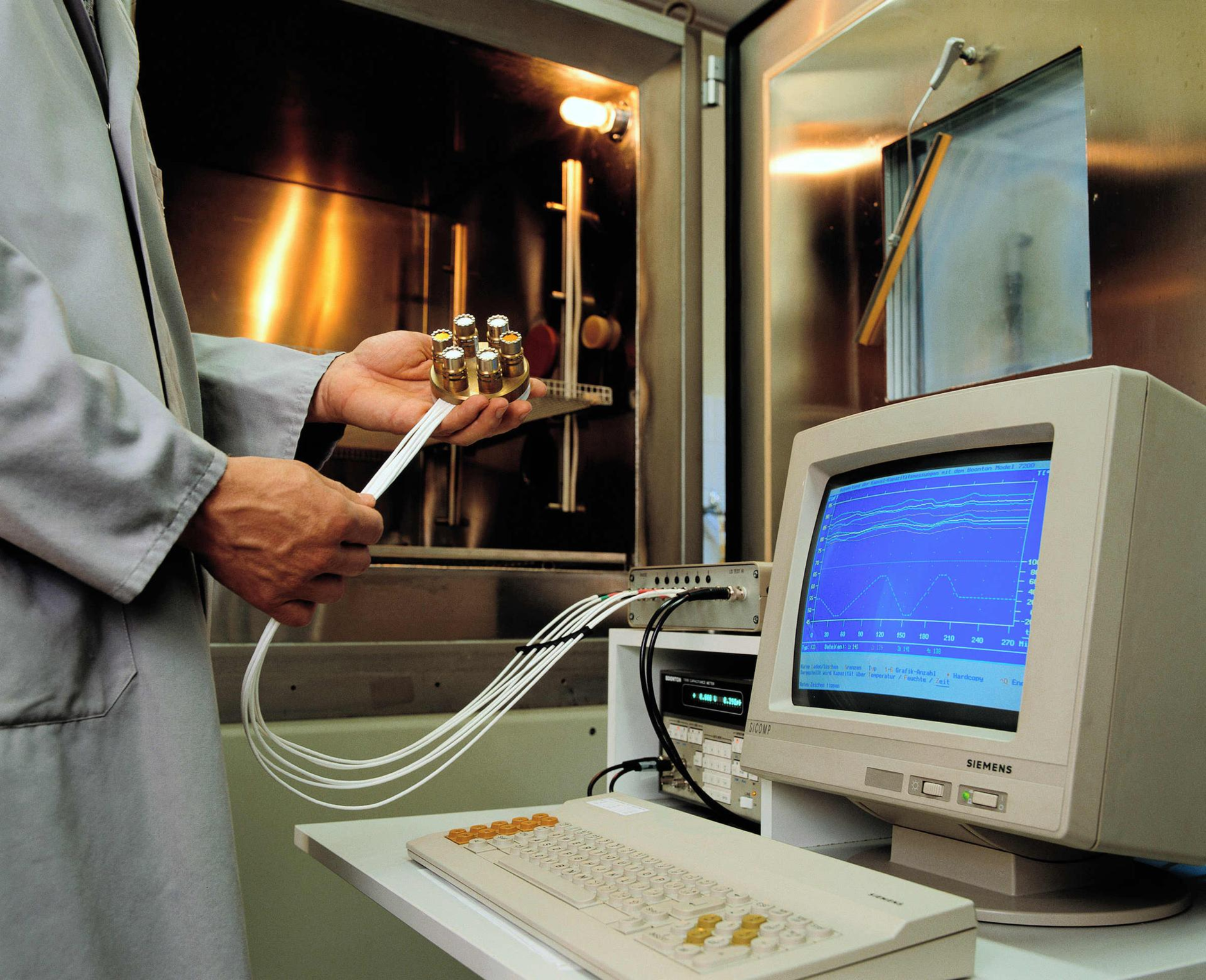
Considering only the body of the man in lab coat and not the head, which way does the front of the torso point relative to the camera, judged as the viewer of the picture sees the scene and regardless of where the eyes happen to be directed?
to the viewer's right

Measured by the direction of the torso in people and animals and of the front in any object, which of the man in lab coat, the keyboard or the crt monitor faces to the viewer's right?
the man in lab coat

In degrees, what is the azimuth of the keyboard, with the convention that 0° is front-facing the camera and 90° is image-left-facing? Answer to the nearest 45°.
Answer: approximately 45°

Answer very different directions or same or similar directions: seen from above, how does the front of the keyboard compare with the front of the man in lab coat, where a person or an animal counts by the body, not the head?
very different directions

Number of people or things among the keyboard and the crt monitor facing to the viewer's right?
0

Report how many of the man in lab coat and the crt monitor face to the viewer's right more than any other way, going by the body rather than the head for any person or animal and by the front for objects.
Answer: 1

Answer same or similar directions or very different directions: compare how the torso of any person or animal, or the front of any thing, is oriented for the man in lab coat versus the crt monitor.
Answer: very different directions
